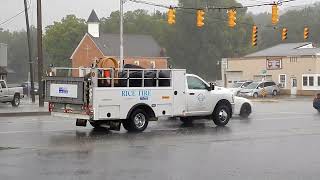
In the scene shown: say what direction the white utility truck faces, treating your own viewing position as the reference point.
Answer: facing away from the viewer and to the right of the viewer

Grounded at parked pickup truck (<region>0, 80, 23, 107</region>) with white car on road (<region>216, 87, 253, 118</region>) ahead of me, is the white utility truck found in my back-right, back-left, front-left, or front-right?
front-right

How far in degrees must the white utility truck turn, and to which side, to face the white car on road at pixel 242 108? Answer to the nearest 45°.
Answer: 0° — it already faces it

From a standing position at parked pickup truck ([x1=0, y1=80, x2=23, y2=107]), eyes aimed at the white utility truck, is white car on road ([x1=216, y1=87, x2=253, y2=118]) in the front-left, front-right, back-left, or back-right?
front-left

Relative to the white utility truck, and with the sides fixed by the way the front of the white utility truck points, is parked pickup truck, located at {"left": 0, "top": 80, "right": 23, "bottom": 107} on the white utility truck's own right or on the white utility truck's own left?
on the white utility truck's own left
